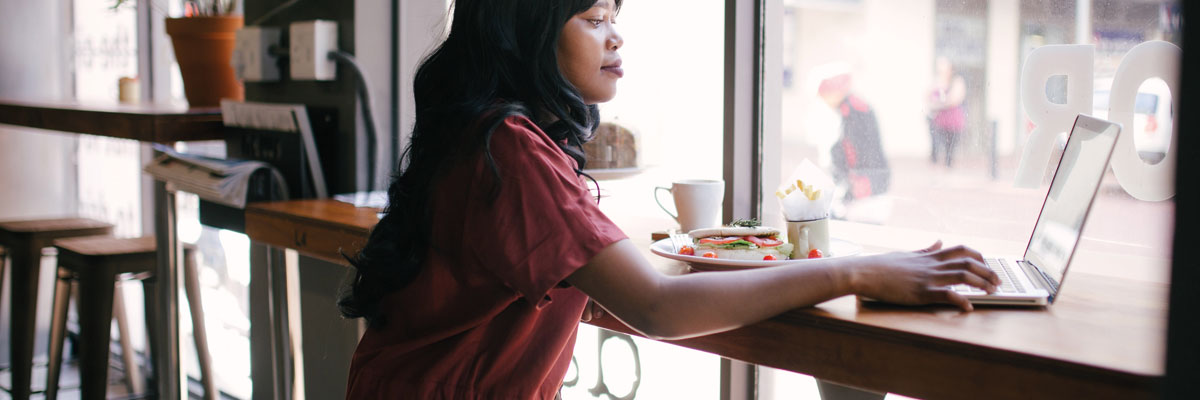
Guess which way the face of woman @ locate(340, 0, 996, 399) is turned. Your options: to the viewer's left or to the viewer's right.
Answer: to the viewer's right

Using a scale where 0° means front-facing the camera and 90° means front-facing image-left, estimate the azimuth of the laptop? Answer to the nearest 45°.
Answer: approximately 90°

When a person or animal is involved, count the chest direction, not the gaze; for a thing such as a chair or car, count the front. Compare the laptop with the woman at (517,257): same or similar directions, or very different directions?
very different directions

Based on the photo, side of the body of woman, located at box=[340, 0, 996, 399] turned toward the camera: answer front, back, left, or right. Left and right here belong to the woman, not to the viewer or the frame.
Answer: right

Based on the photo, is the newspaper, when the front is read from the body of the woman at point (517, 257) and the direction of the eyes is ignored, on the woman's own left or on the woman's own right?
on the woman's own left

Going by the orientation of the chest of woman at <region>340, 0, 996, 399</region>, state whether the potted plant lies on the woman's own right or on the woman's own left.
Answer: on the woman's own left

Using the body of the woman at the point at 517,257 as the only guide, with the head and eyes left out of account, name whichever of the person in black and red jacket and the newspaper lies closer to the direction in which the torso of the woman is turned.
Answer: the person in black and red jacket

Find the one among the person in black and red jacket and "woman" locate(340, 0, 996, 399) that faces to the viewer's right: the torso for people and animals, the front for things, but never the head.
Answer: the woman

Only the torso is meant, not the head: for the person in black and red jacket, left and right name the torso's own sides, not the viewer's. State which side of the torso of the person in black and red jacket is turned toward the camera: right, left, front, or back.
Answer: left

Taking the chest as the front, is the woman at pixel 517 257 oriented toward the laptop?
yes
